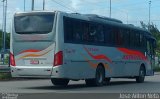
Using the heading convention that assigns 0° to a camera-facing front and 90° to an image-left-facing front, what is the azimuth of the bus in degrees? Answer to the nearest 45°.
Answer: approximately 225°
